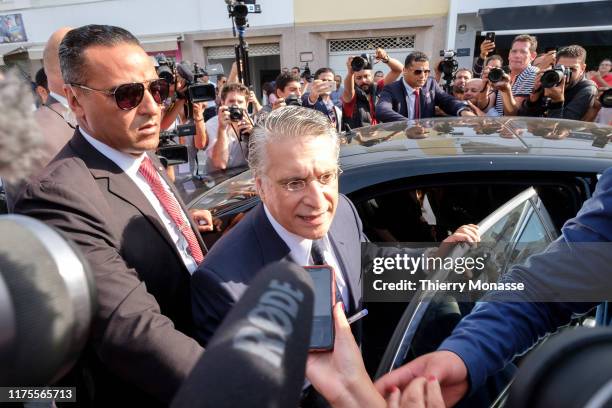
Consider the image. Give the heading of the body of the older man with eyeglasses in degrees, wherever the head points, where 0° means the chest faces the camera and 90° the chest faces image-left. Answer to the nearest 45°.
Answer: approximately 315°

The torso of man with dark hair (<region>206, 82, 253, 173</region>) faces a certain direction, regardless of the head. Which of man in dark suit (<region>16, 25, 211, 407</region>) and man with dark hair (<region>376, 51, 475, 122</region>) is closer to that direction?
the man in dark suit

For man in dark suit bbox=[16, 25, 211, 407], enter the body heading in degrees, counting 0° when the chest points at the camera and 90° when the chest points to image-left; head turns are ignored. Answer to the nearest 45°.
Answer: approximately 315°

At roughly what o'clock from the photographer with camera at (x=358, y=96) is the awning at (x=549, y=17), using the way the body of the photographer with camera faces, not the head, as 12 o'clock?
The awning is roughly at 7 o'clock from the photographer with camera.

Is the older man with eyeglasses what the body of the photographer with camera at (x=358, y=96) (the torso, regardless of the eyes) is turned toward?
yes

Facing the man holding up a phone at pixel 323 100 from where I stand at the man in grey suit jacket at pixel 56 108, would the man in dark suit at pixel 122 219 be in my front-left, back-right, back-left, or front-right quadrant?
back-right

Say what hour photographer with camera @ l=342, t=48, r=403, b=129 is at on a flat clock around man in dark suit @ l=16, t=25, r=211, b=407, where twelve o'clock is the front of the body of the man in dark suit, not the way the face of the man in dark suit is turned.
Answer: The photographer with camera is roughly at 9 o'clock from the man in dark suit.

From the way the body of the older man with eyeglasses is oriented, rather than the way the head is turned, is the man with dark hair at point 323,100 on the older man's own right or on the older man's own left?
on the older man's own left

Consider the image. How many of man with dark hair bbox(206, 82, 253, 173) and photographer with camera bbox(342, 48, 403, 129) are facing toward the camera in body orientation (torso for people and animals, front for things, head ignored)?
2
